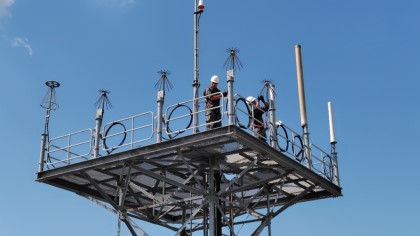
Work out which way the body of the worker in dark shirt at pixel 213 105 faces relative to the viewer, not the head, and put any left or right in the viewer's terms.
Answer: facing the viewer and to the right of the viewer
